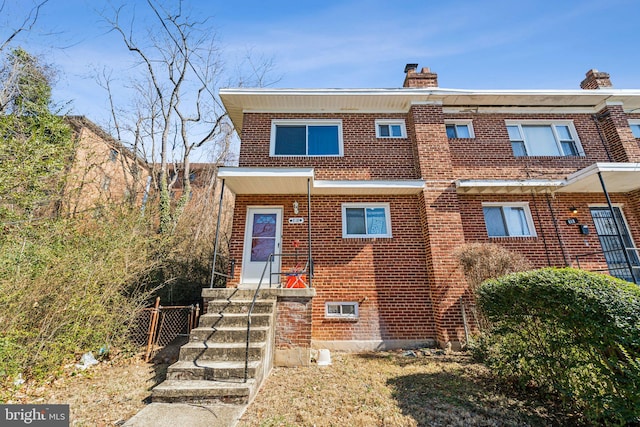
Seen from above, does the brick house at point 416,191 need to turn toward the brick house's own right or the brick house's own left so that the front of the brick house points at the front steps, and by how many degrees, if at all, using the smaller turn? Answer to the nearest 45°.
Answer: approximately 45° to the brick house's own right

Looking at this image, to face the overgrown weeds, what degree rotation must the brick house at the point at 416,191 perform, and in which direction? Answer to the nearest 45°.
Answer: approximately 45° to its right

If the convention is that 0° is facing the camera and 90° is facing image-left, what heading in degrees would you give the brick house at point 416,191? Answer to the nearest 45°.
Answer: approximately 0°

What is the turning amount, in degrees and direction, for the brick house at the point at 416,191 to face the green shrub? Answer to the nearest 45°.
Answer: approximately 45° to its left

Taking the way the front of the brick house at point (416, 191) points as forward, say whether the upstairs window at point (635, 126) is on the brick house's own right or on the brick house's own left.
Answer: on the brick house's own left
